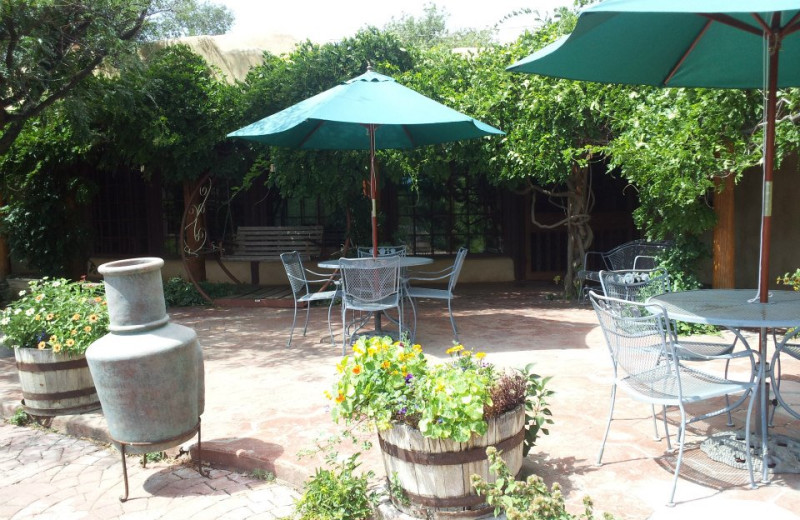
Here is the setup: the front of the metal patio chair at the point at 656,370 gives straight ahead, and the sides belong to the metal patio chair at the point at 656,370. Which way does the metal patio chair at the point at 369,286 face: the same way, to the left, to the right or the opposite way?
to the left

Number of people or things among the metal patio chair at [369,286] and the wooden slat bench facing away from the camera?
1

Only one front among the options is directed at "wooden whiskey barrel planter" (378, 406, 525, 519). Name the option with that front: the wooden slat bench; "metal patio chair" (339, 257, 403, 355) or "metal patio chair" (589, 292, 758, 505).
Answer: the wooden slat bench

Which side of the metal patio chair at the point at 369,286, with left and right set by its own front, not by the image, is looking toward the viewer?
back

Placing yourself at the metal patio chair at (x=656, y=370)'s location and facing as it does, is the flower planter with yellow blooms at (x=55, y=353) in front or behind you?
behind

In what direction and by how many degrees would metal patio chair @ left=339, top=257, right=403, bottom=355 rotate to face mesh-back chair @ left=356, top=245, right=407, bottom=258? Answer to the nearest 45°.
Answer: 0° — it already faces it

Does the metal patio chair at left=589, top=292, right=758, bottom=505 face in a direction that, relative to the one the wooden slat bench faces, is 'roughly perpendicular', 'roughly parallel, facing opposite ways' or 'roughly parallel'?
roughly perpendicular

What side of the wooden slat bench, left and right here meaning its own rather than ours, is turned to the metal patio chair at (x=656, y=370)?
front

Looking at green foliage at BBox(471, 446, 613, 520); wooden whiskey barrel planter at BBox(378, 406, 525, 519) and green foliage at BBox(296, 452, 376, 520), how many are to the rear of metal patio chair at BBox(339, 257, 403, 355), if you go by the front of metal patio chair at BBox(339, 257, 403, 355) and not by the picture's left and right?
3

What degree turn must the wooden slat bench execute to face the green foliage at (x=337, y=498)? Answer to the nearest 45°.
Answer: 0° — it already faces it

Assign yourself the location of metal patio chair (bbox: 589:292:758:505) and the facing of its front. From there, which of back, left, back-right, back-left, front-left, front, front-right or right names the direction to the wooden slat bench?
left

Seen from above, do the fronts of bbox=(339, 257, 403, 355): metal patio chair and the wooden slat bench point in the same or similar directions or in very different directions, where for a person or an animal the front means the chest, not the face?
very different directions

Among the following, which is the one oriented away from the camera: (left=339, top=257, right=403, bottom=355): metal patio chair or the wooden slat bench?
the metal patio chair

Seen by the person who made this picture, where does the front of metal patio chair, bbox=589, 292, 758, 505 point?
facing away from the viewer and to the right of the viewer

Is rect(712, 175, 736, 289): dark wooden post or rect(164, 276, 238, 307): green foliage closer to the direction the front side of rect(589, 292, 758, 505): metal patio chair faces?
the dark wooden post

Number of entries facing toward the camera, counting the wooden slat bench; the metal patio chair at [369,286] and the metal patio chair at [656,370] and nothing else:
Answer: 1

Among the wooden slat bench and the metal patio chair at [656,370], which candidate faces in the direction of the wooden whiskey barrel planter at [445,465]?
the wooden slat bench
